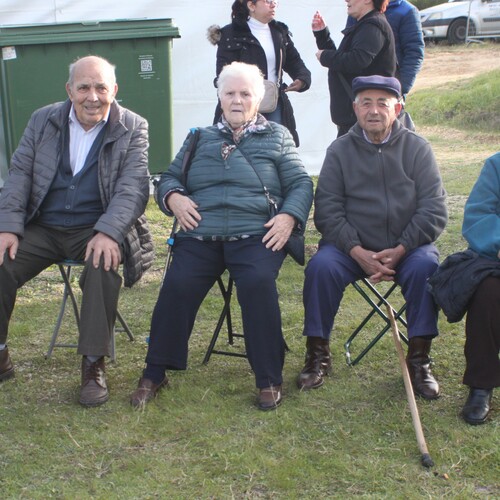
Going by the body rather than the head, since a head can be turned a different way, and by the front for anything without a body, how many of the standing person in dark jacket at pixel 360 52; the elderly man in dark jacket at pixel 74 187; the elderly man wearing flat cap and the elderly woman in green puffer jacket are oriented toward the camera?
3

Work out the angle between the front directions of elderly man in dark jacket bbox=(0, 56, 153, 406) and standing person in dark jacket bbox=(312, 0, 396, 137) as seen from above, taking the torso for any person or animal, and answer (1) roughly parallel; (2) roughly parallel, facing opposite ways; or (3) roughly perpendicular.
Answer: roughly perpendicular

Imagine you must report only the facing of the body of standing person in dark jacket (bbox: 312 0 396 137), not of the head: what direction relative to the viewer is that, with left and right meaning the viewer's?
facing to the left of the viewer

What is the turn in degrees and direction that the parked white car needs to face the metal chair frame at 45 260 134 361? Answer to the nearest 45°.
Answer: approximately 45° to its left

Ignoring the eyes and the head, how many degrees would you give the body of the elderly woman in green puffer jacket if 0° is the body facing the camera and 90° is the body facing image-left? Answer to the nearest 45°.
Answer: approximately 0°

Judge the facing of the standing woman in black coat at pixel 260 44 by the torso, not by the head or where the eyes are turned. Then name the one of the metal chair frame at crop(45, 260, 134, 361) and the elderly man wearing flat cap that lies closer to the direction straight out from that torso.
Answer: the elderly man wearing flat cap

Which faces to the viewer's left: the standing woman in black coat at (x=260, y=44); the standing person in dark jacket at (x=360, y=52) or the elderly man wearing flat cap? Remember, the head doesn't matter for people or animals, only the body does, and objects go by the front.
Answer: the standing person in dark jacket

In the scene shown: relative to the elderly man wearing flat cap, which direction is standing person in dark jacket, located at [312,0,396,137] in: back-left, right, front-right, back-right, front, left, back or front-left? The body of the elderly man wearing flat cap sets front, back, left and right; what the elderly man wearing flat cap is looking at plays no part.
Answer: back

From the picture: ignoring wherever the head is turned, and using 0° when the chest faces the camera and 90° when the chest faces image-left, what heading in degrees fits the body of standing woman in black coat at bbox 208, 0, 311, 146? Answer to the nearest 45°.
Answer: approximately 315°
